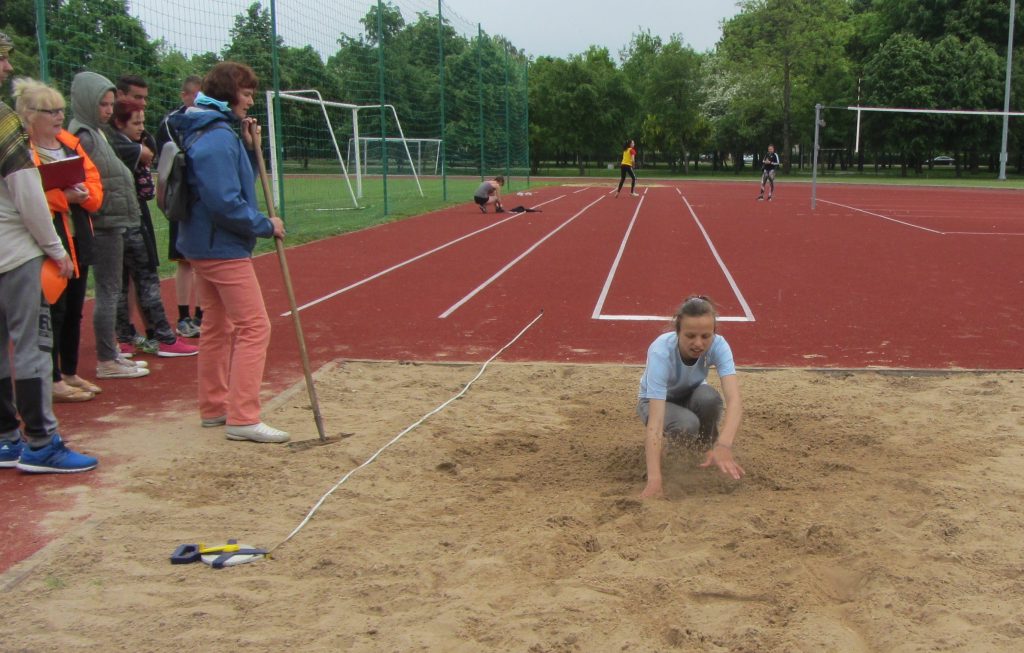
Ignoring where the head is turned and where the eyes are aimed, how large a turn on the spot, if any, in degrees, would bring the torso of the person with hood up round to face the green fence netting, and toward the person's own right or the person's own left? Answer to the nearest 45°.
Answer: approximately 90° to the person's own left

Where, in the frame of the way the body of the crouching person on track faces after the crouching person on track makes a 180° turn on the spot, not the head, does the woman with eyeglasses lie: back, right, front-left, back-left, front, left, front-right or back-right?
left

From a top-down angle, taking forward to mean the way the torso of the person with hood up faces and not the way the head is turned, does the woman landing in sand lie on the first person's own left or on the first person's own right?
on the first person's own right

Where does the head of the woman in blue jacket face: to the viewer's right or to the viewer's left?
to the viewer's right

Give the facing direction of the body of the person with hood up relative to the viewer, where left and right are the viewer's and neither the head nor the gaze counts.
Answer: facing to the right of the viewer

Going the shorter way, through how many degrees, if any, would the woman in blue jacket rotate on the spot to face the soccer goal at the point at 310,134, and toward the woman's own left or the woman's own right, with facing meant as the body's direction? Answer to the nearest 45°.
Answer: approximately 90° to the woman's own left

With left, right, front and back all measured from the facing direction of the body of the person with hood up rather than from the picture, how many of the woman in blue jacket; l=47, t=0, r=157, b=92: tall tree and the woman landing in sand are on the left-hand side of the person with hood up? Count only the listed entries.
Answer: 1

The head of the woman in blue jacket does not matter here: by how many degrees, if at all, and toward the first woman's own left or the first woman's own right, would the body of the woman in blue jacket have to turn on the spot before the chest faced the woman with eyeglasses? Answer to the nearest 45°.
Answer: approximately 135° to the first woman's own left

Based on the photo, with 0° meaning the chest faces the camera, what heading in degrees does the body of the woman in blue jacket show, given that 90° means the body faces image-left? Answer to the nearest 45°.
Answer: approximately 270°

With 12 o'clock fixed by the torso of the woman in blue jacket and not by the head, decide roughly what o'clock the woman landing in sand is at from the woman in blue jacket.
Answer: The woman landing in sand is roughly at 1 o'clock from the woman in blue jacket.

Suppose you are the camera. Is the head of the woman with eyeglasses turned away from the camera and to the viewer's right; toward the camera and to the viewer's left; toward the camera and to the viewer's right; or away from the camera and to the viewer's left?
toward the camera and to the viewer's right
